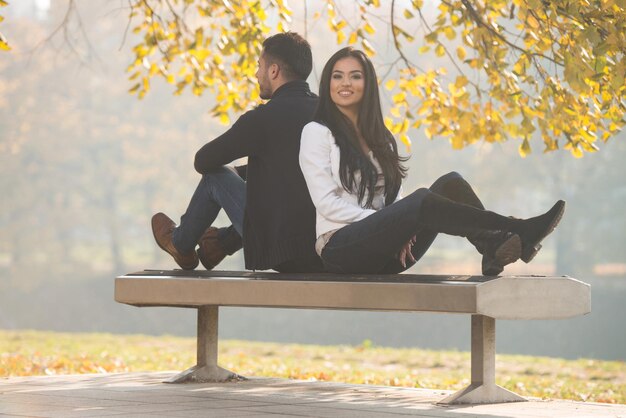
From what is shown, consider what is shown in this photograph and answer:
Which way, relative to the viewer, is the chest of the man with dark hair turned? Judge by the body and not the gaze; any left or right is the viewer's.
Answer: facing away from the viewer and to the left of the viewer

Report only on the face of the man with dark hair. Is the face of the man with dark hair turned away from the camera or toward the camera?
away from the camera

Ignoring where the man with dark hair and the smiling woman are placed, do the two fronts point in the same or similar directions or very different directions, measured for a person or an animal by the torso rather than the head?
very different directions

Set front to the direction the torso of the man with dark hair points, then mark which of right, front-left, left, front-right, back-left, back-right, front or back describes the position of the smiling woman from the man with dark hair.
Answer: back

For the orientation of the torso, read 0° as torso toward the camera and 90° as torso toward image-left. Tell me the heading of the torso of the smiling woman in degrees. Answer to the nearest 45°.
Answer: approximately 315°
